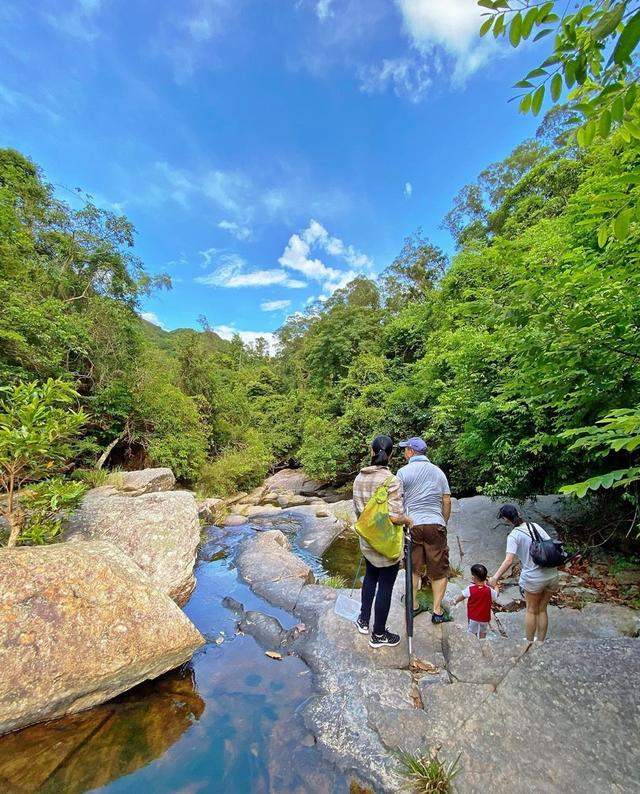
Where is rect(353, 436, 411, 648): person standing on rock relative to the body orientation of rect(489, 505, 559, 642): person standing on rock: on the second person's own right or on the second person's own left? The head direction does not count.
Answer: on the second person's own left

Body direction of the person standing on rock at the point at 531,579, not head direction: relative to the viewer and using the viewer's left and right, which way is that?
facing away from the viewer and to the left of the viewer

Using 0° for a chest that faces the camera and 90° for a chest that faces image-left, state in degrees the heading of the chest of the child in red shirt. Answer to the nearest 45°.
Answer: approximately 180°

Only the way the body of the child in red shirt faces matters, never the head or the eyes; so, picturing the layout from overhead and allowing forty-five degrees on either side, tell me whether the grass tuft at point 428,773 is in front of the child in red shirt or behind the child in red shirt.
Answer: behind

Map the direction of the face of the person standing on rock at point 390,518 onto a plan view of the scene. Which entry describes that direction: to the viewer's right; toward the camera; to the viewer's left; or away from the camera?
away from the camera

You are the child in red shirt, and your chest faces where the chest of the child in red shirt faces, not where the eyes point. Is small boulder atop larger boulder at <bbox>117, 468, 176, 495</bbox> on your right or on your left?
on your left

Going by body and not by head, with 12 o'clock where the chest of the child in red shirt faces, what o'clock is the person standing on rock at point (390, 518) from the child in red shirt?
The person standing on rock is roughly at 8 o'clock from the child in red shirt.

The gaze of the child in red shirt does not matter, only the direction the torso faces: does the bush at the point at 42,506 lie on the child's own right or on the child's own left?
on the child's own left

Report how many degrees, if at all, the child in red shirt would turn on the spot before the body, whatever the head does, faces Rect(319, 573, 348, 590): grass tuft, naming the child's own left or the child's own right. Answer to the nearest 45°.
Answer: approximately 45° to the child's own left

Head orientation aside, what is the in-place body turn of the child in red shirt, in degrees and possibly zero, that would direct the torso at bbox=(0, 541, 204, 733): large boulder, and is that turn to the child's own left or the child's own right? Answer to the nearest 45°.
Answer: approximately 135° to the child's own left
